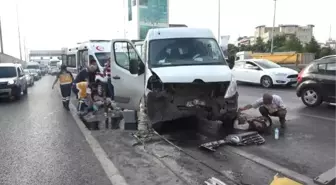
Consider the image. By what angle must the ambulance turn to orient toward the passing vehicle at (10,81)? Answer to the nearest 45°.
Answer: approximately 135° to its right

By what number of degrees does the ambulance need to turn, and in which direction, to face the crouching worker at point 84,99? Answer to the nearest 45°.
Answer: approximately 45° to its right

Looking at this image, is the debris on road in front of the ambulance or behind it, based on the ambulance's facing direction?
in front

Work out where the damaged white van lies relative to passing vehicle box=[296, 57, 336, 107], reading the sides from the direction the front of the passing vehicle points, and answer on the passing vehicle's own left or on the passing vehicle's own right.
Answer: on the passing vehicle's own right

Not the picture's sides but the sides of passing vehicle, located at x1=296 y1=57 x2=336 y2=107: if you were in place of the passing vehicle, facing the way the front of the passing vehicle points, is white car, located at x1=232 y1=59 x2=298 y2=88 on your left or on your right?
on your left

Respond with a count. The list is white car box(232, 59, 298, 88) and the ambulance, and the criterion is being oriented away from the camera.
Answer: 0

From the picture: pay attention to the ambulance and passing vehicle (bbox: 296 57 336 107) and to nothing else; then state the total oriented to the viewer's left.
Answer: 0
